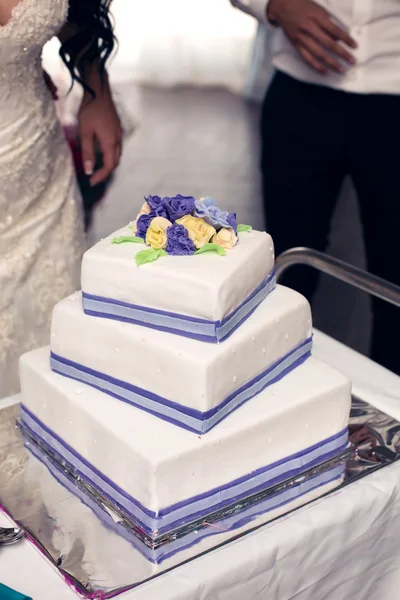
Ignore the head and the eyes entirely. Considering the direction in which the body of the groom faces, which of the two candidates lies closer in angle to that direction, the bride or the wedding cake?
the wedding cake

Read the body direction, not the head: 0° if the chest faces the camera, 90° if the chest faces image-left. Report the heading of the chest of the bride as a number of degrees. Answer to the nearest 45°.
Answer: approximately 0°

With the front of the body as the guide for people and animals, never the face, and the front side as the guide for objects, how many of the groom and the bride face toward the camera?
2

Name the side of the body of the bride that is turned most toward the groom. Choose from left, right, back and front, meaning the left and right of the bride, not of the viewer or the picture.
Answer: left

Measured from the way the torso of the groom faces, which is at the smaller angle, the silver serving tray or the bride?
the silver serving tray

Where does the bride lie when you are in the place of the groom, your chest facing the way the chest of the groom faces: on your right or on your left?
on your right

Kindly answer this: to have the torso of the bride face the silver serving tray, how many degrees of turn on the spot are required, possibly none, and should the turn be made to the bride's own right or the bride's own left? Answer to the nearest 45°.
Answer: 0° — they already face it

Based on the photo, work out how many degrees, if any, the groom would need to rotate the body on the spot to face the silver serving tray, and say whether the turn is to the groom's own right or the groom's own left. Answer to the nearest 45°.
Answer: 0° — they already face it

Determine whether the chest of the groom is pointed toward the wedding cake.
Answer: yes

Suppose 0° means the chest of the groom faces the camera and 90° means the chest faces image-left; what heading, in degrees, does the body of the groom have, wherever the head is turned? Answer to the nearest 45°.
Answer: approximately 0°
